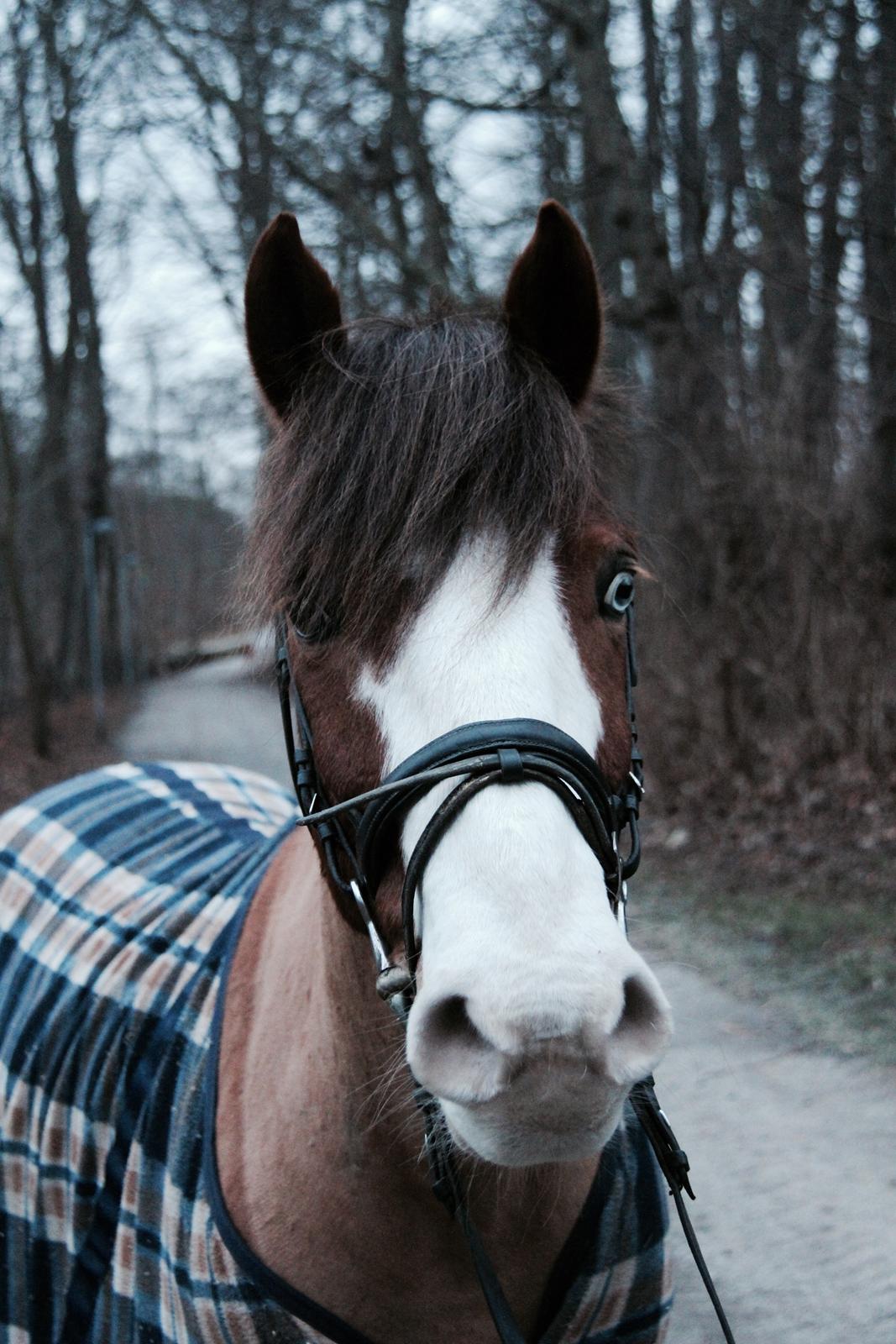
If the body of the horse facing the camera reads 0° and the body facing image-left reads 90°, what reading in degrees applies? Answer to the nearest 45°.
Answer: approximately 315°
